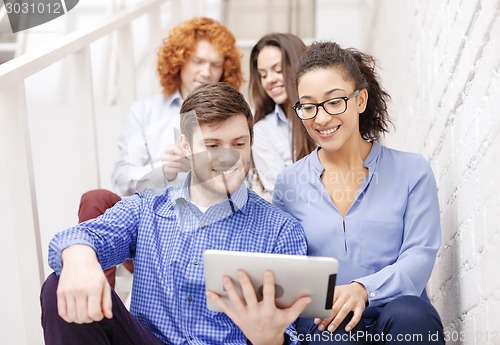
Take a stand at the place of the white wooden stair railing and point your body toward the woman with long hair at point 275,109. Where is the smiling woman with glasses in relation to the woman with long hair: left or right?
right

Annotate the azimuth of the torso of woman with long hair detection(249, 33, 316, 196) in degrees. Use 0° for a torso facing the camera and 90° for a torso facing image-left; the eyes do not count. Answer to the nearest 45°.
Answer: approximately 0°

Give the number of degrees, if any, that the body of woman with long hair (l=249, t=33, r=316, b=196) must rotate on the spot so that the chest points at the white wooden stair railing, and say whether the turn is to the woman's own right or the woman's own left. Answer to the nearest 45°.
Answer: approximately 45° to the woman's own right

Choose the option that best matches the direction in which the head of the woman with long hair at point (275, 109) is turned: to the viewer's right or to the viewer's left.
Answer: to the viewer's left

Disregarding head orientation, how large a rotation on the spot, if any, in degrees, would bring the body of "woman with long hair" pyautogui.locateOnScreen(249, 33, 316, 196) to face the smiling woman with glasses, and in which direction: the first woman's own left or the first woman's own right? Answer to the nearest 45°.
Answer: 0° — they already face them

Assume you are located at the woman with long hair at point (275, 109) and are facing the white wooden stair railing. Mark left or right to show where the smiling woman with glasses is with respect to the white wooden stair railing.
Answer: left
